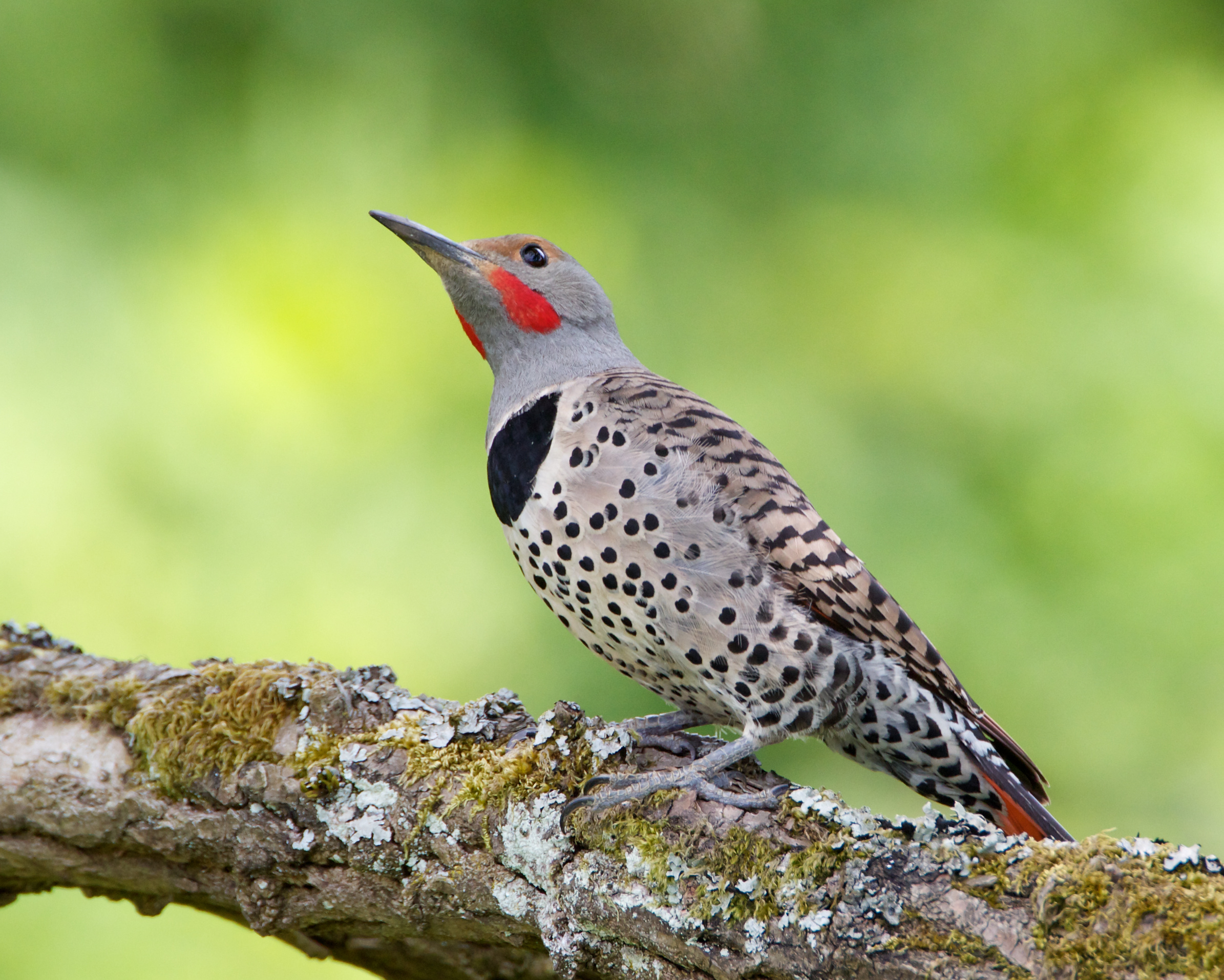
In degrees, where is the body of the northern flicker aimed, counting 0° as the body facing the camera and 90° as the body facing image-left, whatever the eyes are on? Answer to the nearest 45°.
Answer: approximately 90°
